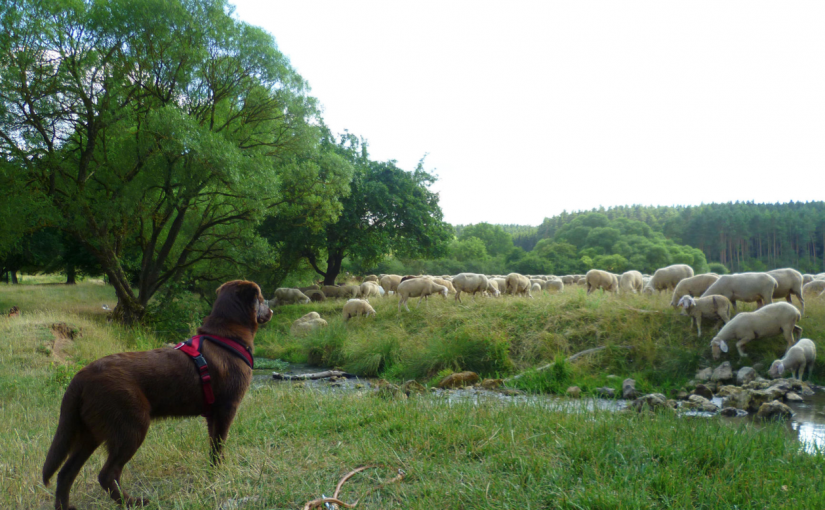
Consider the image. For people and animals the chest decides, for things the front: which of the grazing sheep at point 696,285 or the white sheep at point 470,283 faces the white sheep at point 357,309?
the grazing sheep

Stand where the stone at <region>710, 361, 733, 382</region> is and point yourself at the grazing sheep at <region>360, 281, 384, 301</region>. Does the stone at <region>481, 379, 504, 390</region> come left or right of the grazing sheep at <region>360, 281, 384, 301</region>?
left

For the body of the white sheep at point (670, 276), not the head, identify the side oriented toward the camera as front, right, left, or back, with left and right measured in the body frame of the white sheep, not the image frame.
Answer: left

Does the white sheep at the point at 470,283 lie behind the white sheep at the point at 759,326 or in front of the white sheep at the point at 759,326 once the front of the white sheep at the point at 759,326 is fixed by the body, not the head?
in front

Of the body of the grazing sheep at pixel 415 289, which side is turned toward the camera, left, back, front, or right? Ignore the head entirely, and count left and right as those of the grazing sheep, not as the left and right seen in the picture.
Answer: right

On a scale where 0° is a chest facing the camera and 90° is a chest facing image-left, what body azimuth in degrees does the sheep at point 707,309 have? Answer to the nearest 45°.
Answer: approximately 45°

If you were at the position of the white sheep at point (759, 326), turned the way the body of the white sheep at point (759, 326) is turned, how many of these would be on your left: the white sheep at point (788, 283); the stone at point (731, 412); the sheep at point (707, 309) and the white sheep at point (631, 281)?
1

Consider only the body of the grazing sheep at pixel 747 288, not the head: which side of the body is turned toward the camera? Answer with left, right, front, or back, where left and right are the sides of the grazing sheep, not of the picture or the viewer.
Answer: left

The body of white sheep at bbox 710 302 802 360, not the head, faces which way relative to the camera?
to the viewer's left

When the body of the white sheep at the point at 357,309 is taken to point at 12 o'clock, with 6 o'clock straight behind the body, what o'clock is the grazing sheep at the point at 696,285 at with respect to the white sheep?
The grazing sheep is roughly at 1 o'clock from the white sheep.

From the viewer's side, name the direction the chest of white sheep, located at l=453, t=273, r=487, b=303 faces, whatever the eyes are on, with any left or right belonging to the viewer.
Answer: facing to the right of the viewer

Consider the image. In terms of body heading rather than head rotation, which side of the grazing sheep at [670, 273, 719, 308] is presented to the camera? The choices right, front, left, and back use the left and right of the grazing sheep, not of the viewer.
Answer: left
